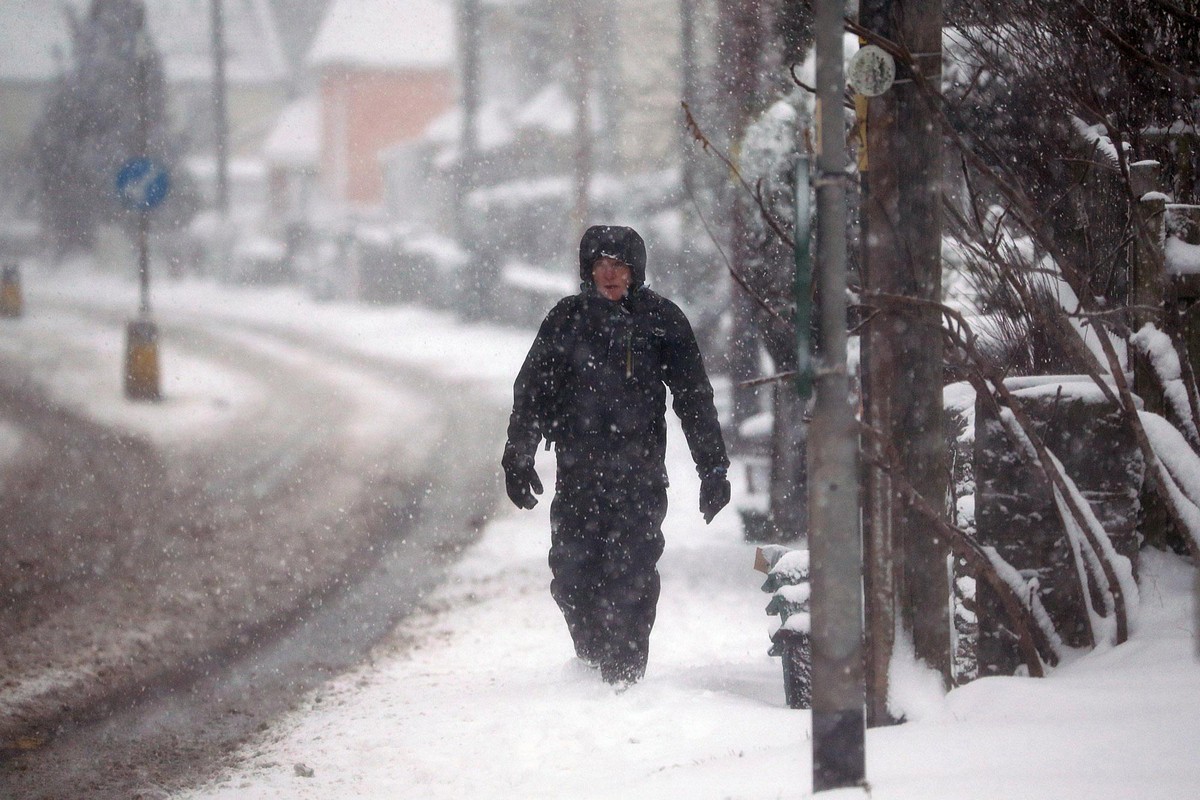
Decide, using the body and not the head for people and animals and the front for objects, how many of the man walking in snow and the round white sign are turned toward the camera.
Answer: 2

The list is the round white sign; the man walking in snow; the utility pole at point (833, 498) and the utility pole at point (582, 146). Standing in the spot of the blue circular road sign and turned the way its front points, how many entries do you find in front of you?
3

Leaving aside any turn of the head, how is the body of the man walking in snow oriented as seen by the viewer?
toward the camera

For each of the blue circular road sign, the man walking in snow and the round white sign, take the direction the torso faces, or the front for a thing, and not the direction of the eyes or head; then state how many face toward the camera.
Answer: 3

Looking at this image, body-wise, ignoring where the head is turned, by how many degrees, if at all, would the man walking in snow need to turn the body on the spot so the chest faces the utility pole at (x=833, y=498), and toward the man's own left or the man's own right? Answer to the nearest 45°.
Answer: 0° — they already face it

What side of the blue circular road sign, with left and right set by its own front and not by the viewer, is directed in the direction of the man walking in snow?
front

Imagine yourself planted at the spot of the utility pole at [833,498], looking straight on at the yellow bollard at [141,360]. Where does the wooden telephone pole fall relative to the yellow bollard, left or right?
right

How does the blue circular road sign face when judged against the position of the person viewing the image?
facing the viewer

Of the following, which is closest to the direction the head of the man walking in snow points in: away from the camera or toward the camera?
toward the camera

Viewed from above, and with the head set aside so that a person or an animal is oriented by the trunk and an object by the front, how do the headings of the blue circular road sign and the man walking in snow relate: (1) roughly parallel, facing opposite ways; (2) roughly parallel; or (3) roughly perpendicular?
roughly parallel

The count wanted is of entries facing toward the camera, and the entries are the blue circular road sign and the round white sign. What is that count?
2

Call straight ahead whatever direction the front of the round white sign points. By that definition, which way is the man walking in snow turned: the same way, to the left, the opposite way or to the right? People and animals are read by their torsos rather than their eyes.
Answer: the same way

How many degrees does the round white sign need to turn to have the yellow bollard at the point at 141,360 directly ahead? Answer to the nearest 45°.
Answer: approximately 135° to its right
